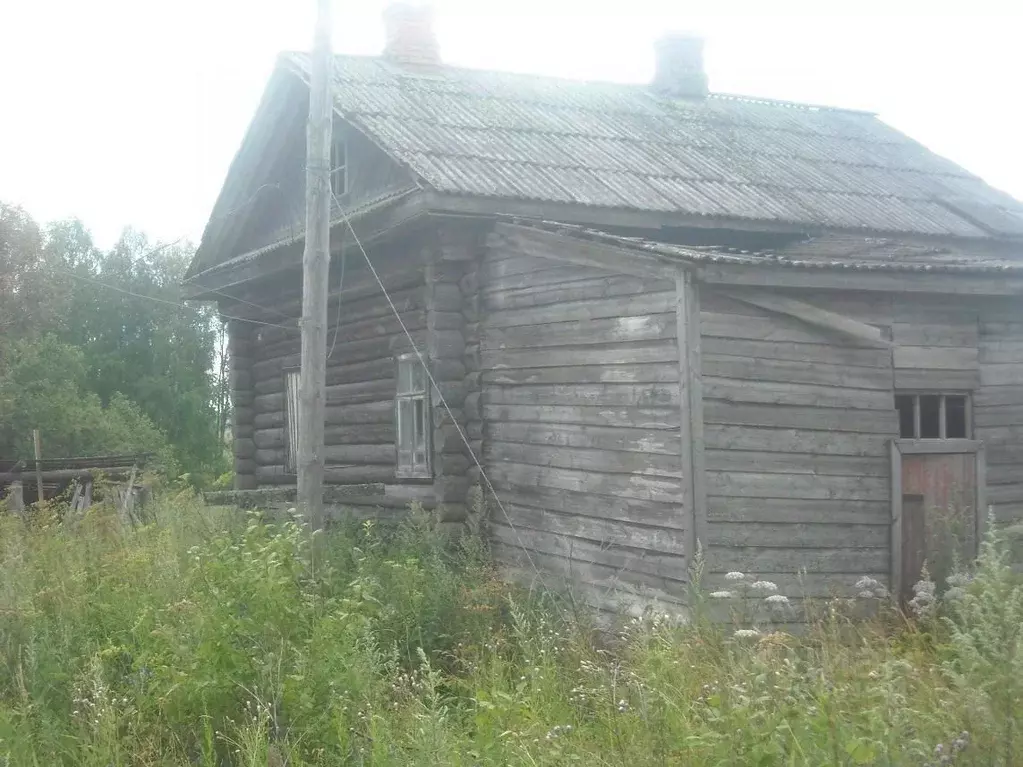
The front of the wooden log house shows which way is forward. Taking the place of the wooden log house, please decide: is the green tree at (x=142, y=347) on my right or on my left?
on my right

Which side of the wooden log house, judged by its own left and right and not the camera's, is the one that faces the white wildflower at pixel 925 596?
front
